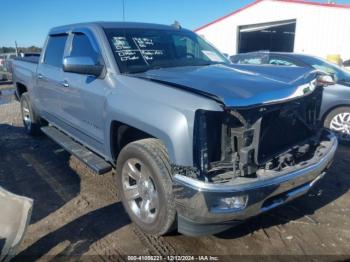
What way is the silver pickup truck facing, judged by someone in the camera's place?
facing the viewer and to the right of the viewer

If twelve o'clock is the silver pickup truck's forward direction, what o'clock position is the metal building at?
The metal building is roughly at 8 o'clock from the silver pickup truck.
